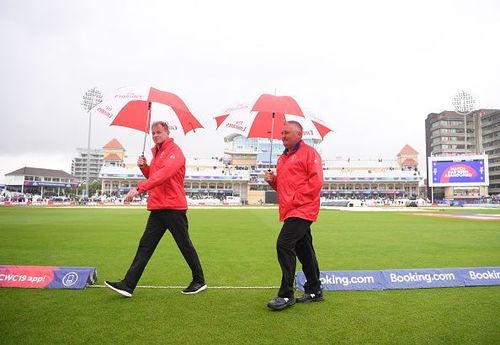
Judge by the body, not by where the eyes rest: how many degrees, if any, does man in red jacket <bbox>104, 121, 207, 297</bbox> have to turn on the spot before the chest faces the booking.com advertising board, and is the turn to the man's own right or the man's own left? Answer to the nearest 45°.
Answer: approximately 180°

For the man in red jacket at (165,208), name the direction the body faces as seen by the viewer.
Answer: to the viewer's left

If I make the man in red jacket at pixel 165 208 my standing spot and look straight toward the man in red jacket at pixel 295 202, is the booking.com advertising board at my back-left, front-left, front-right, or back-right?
front-left

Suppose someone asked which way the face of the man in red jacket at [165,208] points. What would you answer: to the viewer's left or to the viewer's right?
to the viewer's left

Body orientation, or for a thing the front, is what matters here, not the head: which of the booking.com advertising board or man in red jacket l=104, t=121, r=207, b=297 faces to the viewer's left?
the man in red jacket

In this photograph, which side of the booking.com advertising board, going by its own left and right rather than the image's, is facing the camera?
front

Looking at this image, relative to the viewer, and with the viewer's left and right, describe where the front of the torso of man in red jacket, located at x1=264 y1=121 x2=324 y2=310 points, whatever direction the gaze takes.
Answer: facing the viewer and to the left of the viewer

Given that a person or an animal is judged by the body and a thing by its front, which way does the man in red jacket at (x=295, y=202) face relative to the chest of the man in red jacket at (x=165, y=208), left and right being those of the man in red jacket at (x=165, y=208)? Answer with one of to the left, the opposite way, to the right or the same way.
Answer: the same way

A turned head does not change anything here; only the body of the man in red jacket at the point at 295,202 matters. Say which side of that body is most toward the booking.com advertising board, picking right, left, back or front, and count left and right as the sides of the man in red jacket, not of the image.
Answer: back

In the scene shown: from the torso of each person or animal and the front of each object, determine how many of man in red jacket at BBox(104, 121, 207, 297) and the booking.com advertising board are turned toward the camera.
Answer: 1
